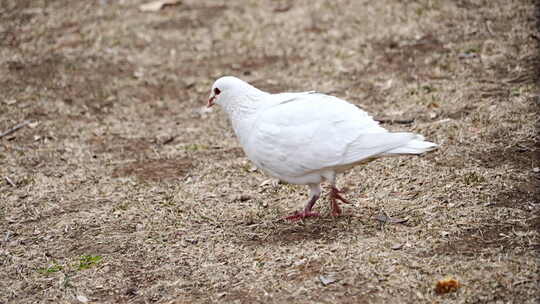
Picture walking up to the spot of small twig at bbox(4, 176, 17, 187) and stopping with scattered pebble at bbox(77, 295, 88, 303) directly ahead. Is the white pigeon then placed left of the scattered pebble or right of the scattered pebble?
left

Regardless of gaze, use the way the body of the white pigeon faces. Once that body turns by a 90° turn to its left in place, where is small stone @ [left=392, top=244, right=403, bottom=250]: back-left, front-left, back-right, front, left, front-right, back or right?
front-left

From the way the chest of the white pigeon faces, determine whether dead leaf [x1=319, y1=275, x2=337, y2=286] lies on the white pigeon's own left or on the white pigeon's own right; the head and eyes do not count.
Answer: on the white pigeon's own left

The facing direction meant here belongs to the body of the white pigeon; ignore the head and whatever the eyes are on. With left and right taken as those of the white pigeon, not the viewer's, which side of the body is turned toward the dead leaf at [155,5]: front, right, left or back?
right

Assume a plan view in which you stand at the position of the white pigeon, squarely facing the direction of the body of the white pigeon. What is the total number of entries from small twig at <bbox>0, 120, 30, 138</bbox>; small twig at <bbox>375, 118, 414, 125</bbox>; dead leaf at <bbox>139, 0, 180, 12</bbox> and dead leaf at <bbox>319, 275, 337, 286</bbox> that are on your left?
1

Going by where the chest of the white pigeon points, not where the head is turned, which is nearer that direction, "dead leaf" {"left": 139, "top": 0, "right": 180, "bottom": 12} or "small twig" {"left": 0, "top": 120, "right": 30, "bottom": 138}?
the small twig

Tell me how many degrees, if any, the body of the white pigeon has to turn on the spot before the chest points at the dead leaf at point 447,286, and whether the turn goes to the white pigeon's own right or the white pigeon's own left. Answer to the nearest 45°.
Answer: approximately 135° to the white pigeon's own left

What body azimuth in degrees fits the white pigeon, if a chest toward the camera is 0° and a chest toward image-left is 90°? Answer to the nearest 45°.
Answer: approximately 90°

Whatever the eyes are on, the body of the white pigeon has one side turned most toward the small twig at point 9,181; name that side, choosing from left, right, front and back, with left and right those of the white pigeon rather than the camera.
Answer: front
